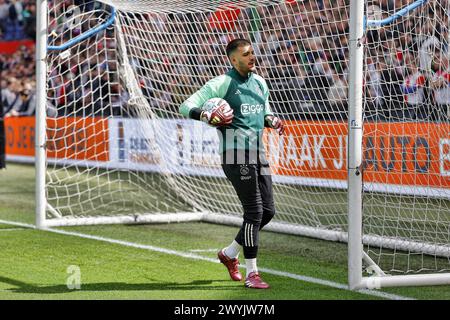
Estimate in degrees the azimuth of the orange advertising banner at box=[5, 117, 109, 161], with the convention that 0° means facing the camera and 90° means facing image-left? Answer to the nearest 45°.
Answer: approximately 0°

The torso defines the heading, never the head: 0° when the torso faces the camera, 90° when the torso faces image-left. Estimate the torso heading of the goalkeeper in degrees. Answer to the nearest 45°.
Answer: approximately 315°

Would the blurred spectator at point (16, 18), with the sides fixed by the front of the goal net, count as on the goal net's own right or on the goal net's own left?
on the goal net's own right

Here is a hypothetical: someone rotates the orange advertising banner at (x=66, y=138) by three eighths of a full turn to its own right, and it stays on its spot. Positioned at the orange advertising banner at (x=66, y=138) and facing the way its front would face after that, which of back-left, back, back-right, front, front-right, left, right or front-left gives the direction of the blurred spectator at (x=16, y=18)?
front-right

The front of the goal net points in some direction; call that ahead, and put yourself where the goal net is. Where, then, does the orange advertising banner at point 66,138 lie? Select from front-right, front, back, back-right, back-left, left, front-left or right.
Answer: right

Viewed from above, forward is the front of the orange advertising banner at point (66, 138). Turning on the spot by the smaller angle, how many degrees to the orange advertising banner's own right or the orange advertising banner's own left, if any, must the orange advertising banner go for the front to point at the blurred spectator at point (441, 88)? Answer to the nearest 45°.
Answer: approximately 45° to the orange advertising banner's own left

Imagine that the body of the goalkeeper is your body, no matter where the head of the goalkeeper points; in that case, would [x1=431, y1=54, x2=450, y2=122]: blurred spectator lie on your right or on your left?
on your left

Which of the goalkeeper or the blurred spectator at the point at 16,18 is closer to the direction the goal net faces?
the goalkeeper
